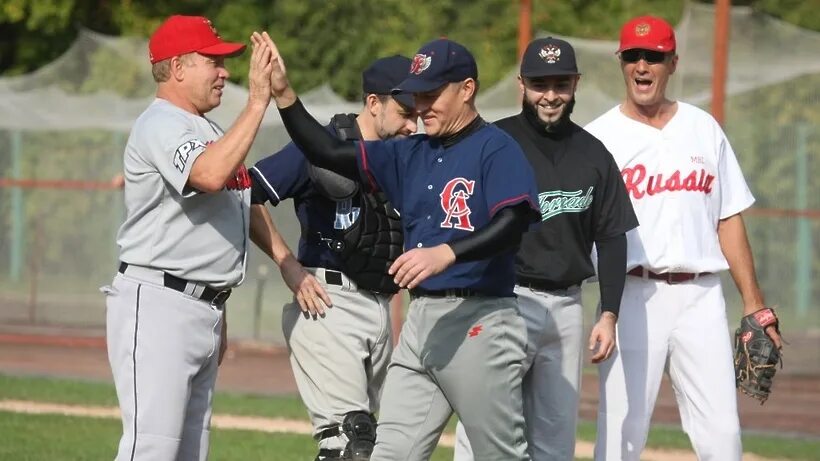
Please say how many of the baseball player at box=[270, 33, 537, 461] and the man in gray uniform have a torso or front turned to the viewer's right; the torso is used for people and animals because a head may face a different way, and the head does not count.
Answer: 1

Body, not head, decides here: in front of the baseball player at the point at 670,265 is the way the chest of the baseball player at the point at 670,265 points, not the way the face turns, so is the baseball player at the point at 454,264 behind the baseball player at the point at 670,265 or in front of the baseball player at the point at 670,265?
in front

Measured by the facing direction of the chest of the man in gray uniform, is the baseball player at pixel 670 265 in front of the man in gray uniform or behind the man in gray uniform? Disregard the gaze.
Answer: in front

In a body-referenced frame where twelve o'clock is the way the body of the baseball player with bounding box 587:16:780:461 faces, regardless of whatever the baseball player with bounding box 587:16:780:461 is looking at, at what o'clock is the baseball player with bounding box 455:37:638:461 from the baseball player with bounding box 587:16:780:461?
the baseball player with bounding box 455:37:638:461 is roughly at 2 o'clock from the baseball player with bounding box 587:16:780:461.

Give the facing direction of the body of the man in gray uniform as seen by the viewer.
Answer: to the viewer's right

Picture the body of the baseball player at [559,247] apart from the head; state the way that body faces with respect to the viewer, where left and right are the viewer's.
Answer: facing the viewer

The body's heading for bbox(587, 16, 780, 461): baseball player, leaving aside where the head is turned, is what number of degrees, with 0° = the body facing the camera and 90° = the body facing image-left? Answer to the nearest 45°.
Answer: approximately 0°

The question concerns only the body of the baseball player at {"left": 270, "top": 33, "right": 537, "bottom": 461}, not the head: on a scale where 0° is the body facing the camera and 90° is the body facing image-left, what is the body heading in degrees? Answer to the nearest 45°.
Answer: approximately 45°

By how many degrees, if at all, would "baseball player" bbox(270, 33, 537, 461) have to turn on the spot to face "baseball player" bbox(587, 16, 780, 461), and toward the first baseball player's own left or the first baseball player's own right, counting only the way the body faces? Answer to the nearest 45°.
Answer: approximately 180°

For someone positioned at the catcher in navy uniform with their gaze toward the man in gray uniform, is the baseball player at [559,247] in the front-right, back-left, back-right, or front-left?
back-left
